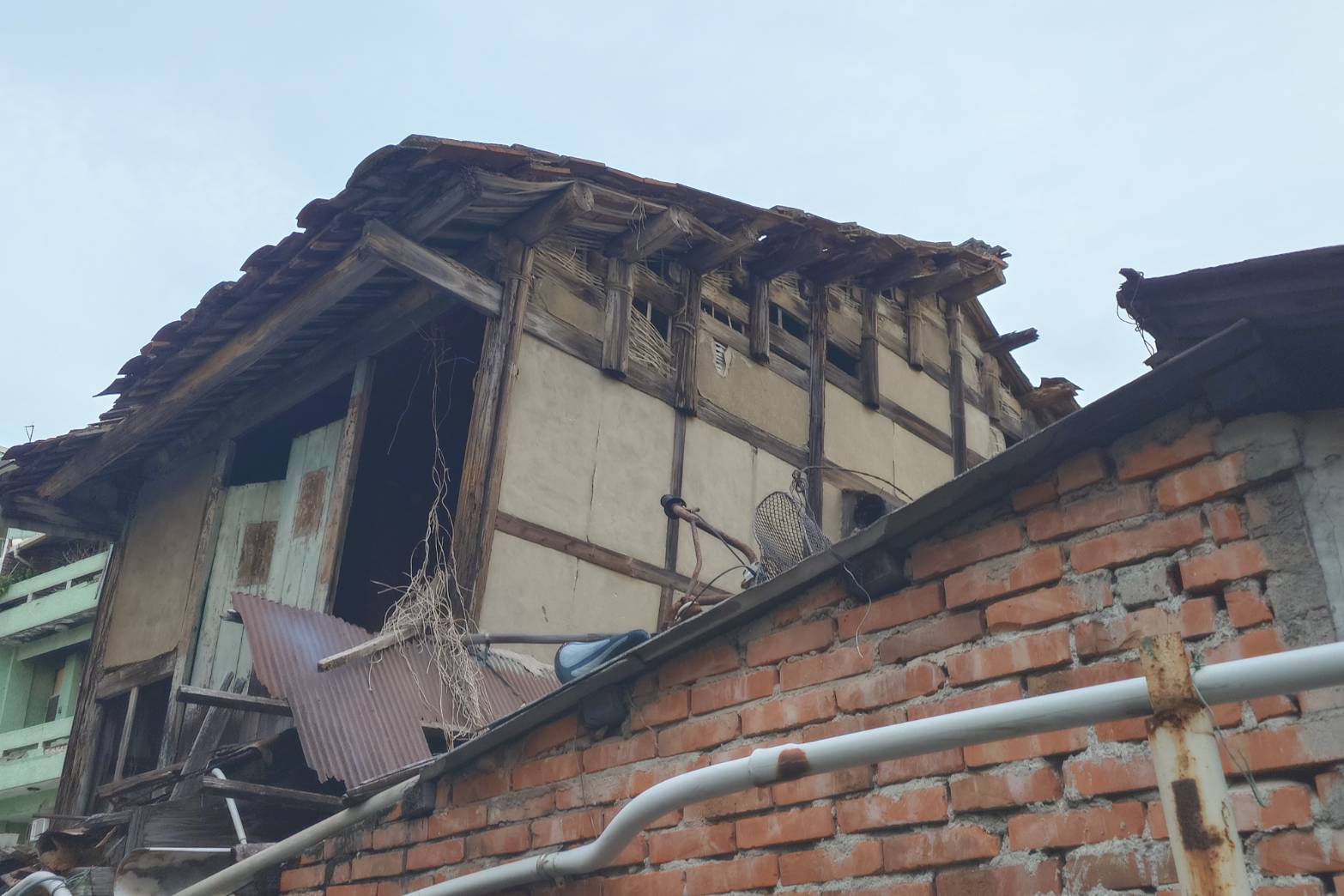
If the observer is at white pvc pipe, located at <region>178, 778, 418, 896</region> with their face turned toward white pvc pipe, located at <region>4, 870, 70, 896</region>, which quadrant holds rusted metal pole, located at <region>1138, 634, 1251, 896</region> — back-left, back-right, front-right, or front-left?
back-left

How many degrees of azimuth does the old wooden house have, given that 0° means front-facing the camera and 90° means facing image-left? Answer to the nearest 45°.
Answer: approximately 45°

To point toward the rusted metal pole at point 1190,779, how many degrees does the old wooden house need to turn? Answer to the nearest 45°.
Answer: approximately 45° to its left
